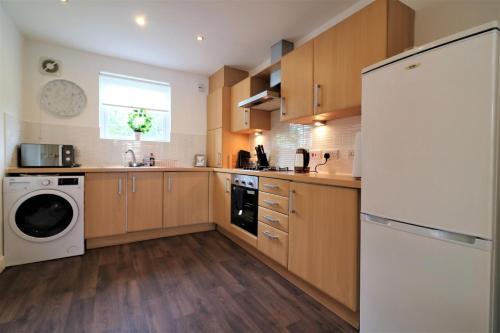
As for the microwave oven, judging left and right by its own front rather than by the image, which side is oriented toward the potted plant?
left

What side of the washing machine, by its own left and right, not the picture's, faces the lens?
front

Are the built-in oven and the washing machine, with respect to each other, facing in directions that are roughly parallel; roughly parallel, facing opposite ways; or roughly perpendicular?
roughly perpendicular

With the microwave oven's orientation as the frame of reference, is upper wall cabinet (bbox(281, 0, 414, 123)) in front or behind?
in front

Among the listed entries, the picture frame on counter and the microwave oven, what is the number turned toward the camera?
2

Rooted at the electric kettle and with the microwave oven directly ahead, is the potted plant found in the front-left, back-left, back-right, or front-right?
front-right

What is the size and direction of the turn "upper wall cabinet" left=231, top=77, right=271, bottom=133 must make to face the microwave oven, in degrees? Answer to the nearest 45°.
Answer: approximately 45° to its right

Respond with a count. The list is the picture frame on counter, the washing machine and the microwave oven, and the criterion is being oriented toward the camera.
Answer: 3

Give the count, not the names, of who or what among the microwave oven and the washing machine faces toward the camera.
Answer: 2

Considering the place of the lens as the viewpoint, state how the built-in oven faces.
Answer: facing the viewer and to the left of the viewer

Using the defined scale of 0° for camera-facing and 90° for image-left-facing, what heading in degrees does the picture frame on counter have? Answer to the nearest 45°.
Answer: approximately 0°

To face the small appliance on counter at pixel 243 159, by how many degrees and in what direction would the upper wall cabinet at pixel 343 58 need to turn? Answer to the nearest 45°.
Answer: approximately 90° to its right

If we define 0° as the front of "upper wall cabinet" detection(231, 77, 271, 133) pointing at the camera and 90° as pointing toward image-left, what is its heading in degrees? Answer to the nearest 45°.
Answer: approximately 45°

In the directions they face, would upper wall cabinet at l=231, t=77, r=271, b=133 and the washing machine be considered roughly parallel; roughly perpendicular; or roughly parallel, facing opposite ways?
roughly perpendicular

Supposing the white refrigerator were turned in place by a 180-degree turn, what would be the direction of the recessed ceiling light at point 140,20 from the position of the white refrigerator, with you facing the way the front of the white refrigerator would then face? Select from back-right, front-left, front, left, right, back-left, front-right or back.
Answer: back-left

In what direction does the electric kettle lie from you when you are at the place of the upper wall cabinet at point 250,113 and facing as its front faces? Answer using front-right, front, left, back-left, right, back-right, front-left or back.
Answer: left
